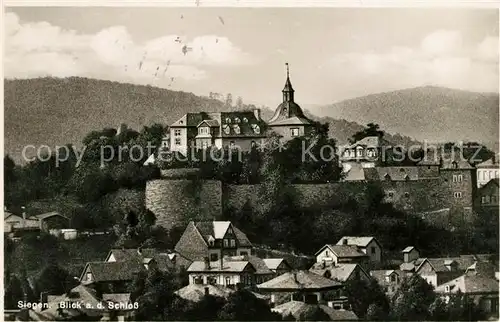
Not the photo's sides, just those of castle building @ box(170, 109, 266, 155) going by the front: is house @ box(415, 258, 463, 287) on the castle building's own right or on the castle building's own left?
on the castle building's own left

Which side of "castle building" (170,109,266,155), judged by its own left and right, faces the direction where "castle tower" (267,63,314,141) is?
left

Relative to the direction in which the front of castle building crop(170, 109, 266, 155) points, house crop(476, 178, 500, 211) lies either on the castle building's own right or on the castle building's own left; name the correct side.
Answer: on the castle building's own left

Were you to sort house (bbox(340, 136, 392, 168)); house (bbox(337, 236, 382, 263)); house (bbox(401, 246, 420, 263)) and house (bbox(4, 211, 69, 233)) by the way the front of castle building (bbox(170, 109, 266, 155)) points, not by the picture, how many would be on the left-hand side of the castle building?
3

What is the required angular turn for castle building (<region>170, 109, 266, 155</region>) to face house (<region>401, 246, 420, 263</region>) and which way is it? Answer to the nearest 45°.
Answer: approximately 90° to its left

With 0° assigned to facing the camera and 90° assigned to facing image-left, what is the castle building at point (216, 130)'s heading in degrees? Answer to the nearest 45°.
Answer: approximately 0°

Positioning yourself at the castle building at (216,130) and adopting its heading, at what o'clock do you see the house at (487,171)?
The house is roughly at 9 o'clock from the castle building.
